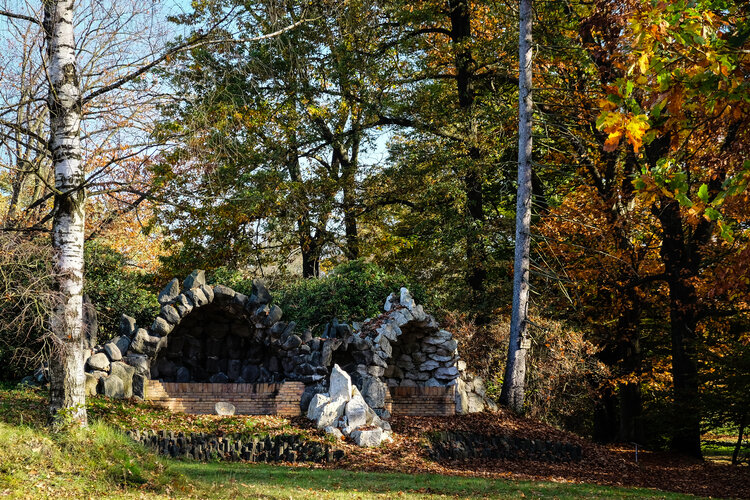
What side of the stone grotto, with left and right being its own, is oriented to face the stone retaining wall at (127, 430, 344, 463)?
front

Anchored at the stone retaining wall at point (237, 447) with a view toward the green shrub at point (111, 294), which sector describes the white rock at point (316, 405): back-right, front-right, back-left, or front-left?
front-right

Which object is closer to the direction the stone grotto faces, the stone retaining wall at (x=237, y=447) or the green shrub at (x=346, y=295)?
the stone retaining wall

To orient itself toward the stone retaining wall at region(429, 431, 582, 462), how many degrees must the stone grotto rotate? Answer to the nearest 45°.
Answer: approximately 45° to its left

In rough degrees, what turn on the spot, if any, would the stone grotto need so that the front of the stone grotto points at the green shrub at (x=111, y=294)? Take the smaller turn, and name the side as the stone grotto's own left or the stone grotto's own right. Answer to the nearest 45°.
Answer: approximately 135° to the stone grotto's own right

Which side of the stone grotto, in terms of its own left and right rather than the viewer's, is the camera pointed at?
front
